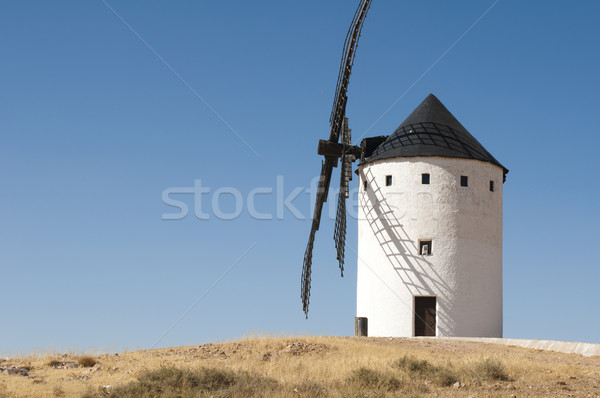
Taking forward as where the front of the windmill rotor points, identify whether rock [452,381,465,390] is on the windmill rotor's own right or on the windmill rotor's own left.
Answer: on the windmill rotor's own left

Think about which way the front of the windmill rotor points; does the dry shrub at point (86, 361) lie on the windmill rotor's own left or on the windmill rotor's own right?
on the windmill rotor's own left

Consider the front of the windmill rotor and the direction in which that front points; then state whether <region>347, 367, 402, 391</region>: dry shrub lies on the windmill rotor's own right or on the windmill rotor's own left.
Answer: on the windmill rotor's own left

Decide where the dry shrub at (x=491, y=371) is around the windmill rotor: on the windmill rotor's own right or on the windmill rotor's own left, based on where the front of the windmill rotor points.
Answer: on the windmill rotor's own left

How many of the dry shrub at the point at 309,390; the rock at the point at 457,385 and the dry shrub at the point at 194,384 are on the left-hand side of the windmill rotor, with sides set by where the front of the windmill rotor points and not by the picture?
3

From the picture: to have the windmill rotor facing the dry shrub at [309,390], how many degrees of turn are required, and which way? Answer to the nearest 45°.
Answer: approximately 90° to its left

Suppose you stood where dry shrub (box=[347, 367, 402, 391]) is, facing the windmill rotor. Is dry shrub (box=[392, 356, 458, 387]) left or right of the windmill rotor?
right

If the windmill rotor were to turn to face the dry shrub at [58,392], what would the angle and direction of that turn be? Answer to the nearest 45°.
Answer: approximately 90° to its left

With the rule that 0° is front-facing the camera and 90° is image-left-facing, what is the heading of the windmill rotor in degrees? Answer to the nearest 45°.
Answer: approximately 90°
